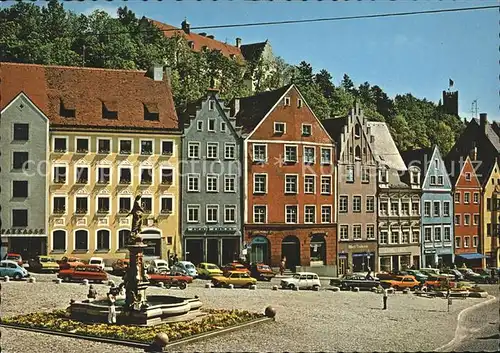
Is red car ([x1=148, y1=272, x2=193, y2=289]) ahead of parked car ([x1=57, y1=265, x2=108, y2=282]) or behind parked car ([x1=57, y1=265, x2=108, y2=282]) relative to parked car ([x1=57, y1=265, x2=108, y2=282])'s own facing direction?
behind

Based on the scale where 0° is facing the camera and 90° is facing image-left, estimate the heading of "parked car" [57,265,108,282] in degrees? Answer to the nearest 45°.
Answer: approximately 90°

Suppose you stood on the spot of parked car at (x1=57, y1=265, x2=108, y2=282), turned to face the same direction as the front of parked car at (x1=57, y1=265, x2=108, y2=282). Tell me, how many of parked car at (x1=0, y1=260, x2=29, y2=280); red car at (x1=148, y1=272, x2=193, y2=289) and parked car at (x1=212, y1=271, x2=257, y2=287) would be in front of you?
1

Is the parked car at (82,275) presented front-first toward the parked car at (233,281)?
no

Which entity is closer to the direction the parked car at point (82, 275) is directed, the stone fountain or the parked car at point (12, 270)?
the parked car

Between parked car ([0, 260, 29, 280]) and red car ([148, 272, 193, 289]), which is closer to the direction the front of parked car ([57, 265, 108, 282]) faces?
the parked car

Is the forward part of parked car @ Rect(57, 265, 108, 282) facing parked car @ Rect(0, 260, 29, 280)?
yes

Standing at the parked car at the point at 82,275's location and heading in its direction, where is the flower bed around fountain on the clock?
The flower bed around fountain is roughly at 9 o'clock from the parked car.

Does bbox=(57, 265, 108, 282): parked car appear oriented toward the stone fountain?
no
